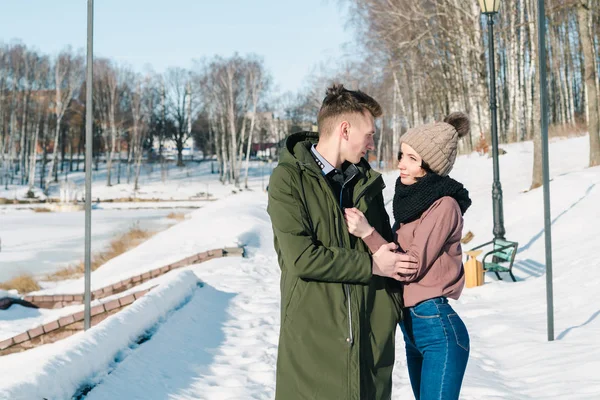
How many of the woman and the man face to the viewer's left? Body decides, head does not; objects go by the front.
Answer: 1

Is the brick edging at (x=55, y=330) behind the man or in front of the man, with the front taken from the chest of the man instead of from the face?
behind

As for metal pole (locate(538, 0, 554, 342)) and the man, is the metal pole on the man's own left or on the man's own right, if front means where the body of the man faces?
on the man's own left

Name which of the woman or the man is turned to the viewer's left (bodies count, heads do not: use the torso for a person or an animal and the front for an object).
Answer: the woman

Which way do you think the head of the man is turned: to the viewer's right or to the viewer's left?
to the viewer's right

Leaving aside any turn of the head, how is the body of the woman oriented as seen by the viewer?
to the viewer's left

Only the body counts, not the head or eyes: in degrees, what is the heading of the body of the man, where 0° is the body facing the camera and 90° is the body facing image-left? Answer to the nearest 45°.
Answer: approximately 315°
